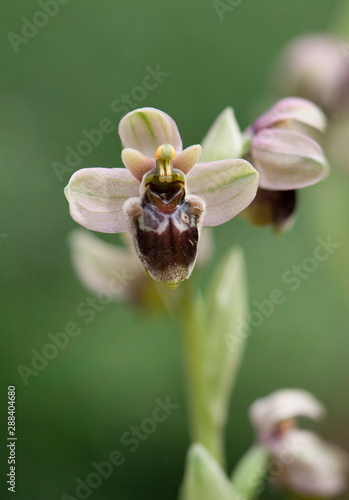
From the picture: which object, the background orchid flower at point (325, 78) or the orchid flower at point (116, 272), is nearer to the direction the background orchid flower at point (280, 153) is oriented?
the background orchid flower

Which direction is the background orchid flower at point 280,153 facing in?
to the viewer's right

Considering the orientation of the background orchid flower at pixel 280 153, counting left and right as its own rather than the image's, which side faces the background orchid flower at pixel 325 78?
left

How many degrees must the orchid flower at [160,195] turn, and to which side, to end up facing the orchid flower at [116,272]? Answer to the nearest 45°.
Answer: approximately 180°

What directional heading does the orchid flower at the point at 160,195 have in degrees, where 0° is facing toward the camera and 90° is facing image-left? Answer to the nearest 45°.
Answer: approximately 0°

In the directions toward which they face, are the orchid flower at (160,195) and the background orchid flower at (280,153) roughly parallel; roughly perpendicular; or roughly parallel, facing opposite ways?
roughly perpendicular

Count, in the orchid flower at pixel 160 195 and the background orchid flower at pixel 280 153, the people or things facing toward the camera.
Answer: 1

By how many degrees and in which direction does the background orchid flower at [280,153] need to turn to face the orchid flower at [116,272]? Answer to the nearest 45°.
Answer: approximately 135° to its left
